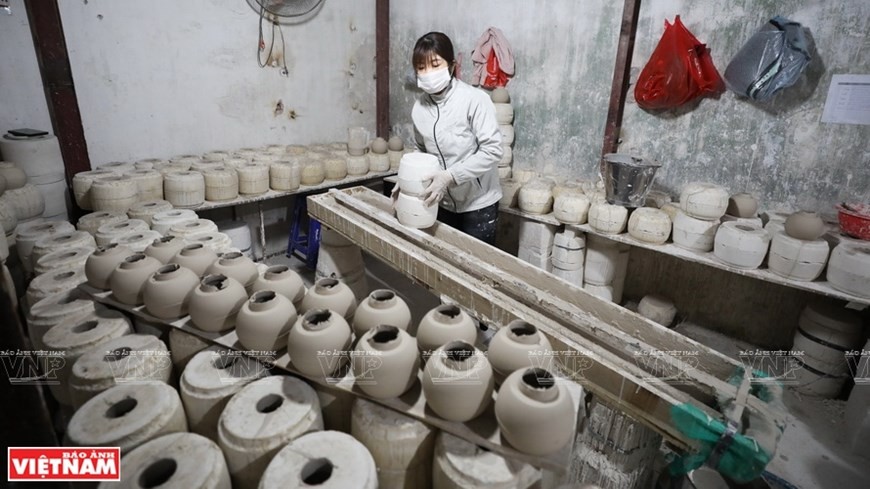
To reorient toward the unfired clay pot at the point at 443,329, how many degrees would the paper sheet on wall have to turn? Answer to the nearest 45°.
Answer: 0° — it already faces it

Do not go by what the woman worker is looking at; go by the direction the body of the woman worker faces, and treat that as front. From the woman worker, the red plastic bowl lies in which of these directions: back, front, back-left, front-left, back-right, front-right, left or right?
back-left

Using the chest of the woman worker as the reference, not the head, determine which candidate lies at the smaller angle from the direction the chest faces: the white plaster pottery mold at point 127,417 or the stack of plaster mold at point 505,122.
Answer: the white plaster pottery mold

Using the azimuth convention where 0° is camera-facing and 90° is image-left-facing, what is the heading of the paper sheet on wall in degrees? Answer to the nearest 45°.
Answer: approximately 0°

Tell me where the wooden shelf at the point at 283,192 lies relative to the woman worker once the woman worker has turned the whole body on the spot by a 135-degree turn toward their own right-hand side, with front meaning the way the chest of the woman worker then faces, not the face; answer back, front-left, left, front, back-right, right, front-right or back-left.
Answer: front-left

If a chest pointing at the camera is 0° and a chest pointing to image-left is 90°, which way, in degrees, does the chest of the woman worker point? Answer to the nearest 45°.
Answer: approximately 45°

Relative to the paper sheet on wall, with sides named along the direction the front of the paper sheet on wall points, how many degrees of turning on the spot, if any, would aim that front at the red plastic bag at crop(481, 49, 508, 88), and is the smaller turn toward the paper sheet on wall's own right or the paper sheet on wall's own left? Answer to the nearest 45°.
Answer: approximately 90° to the paper sheet on wall's own right

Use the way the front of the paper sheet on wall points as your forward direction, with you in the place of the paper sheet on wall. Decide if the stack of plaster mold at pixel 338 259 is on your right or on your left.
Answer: on your right
